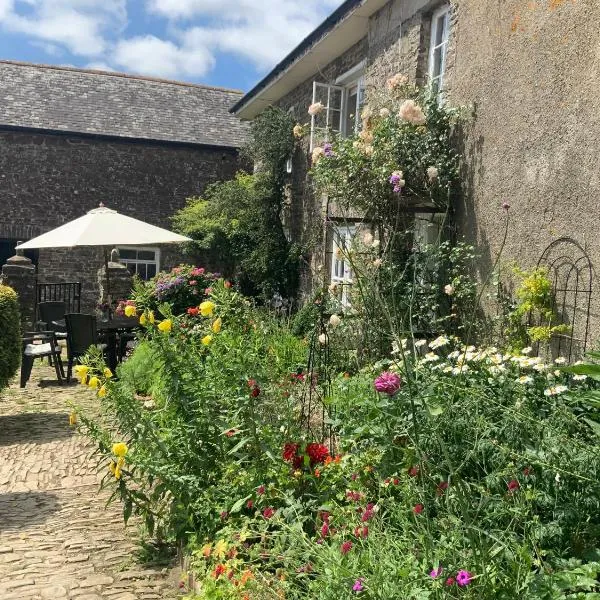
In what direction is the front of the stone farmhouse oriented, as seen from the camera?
facing the viewer and to the left of the viewer

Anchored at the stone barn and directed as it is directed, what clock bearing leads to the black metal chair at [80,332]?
The black metal chair is roughly at 12 o'clock from the stone barn.

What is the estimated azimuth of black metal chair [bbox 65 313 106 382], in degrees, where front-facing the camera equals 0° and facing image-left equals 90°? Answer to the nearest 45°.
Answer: approximately 225°

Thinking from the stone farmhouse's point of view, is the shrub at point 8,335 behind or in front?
in front

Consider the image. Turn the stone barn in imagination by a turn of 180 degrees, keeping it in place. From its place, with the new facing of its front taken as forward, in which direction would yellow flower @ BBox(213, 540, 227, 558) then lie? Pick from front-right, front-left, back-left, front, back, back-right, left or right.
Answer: back

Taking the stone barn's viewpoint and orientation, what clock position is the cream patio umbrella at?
The cream patio umbrella is roughly at 12 o'clock from the stone barn.

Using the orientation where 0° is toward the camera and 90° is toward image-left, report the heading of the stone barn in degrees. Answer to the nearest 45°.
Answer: approximately 0°

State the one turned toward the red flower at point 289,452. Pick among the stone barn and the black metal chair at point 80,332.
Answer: the stone barn

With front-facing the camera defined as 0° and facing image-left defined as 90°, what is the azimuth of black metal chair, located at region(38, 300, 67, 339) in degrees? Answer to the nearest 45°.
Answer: approximately 315°

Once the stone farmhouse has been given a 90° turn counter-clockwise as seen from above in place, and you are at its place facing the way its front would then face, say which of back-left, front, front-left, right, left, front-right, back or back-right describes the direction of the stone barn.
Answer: back

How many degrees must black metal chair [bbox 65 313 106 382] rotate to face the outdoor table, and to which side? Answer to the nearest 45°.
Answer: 0° — it already faces it

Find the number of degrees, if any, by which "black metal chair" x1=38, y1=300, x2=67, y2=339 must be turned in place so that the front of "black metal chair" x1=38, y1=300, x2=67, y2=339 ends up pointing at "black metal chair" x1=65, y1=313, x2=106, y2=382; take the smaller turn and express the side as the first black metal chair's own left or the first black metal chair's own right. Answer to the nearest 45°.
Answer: approximately 45° to the first black metal chair's own right

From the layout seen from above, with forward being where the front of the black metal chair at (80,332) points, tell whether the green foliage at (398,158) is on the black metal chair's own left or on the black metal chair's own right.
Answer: on the black metal chair's own right
